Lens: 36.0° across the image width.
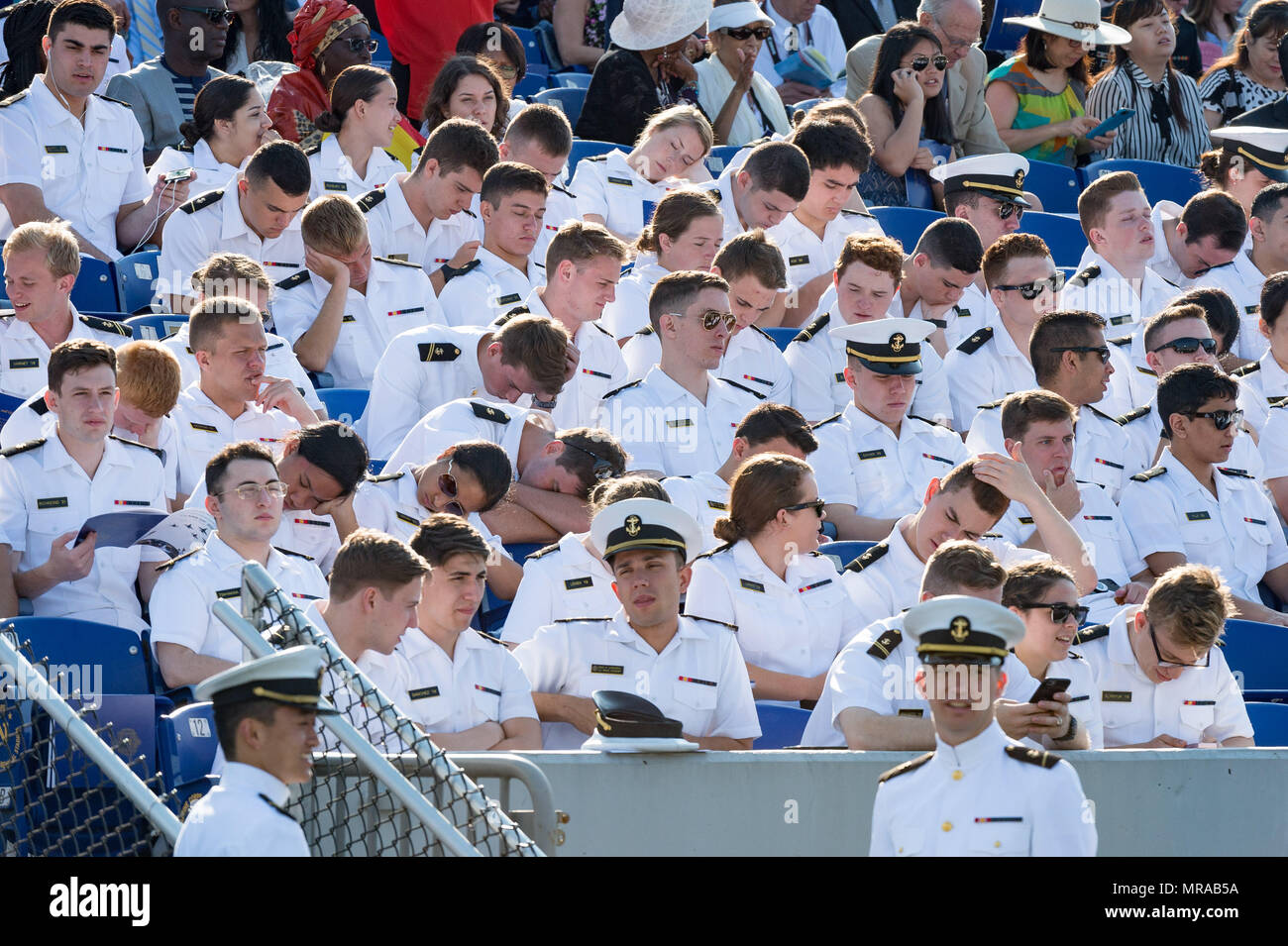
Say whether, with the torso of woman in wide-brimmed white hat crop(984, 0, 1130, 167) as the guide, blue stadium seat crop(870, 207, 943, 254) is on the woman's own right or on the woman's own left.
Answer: on the woman's own right

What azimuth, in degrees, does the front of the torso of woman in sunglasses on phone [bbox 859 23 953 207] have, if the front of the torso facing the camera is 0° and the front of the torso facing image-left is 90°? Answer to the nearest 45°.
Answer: approximately 315°

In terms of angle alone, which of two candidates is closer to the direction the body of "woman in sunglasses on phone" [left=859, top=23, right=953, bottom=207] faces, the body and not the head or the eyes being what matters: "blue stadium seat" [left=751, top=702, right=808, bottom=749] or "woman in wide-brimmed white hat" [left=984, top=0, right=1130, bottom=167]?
the blue stadium seat

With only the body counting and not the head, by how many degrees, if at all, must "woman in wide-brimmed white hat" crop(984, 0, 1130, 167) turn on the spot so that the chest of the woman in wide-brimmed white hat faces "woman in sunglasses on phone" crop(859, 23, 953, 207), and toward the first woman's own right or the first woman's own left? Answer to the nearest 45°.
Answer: approximately 90° to the first woman's own right

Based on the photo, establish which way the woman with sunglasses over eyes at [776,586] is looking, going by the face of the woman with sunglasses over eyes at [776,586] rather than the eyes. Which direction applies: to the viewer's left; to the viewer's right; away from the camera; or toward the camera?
to the viewer's right

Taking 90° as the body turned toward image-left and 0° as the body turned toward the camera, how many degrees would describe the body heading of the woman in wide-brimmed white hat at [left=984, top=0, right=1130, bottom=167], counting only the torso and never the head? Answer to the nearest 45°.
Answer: approximately 315°

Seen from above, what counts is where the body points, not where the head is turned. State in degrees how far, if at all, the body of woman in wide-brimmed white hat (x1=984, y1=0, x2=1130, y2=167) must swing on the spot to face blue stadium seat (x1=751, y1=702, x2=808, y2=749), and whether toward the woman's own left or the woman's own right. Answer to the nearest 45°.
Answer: approximately 45° to the woman's own right
